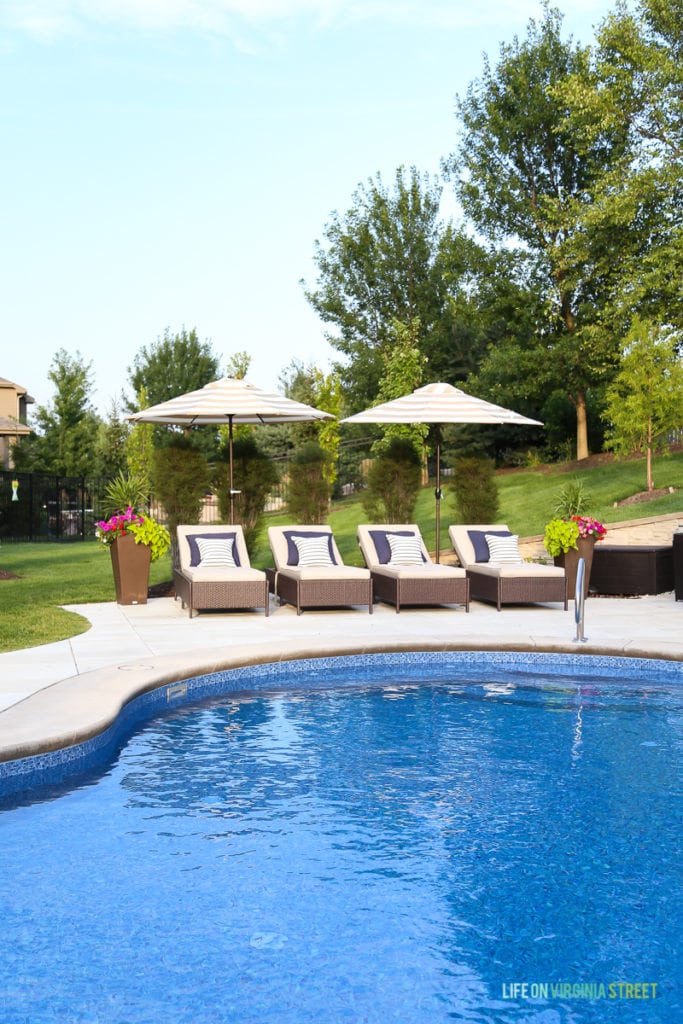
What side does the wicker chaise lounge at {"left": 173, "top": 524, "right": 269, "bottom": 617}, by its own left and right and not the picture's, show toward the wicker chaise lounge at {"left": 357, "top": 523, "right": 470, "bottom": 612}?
left

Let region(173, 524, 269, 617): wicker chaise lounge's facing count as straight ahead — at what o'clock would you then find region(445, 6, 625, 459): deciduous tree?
The deciduous tree is roughly at 7 o'clock from the wicker chaise lounge.

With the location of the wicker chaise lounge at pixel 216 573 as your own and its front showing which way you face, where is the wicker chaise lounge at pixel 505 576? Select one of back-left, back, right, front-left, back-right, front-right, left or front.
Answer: left

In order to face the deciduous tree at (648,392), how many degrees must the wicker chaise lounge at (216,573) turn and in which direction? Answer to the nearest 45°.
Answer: approximately 135° to its left

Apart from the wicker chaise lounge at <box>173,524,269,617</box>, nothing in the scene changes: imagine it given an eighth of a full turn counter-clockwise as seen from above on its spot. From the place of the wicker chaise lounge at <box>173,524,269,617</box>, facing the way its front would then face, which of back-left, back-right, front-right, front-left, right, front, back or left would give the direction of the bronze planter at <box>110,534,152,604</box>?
back

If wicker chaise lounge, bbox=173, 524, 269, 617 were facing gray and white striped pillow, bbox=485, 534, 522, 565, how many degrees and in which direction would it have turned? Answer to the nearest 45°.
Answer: approximately 90° to its left

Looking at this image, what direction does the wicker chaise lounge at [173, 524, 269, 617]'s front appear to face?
toward the camera

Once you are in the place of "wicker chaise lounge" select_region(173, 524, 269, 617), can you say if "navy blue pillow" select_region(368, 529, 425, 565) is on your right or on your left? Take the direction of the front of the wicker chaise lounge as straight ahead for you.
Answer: on your left

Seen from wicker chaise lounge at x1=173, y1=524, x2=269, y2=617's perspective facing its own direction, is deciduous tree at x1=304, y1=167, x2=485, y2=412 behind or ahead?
behind

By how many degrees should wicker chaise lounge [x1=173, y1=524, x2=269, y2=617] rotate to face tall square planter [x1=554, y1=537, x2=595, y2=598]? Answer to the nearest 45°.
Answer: approximately 90° to its left

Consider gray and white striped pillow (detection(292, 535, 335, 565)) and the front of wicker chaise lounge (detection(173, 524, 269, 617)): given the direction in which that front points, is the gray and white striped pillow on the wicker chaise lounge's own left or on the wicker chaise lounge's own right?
on the wicker chaise lounge's own left

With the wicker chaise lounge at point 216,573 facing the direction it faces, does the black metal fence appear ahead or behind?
behind
